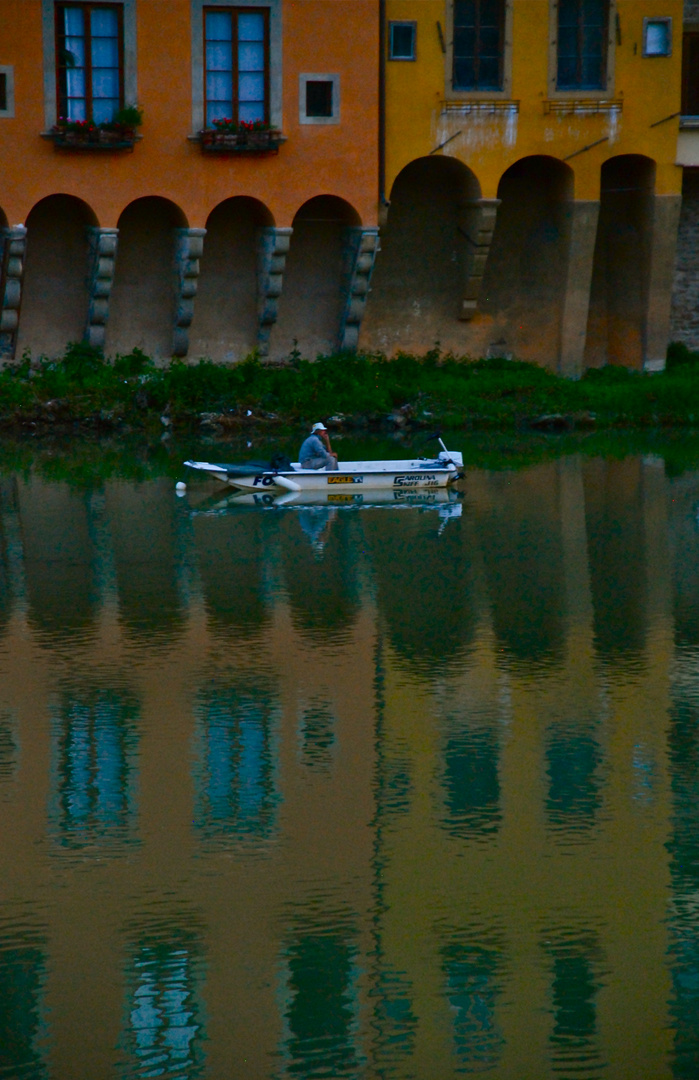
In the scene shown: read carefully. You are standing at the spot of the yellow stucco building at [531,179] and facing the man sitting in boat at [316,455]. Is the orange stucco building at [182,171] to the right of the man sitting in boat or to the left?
right

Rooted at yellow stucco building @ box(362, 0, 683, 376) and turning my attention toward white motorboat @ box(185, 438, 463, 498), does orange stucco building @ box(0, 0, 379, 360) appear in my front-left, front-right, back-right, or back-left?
front-right

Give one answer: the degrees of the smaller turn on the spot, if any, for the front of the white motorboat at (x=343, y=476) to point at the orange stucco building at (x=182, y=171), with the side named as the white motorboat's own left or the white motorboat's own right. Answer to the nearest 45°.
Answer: approximately 90° to the white motorboat's own right

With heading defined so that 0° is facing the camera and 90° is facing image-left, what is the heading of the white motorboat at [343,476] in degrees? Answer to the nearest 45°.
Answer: approximately 90°

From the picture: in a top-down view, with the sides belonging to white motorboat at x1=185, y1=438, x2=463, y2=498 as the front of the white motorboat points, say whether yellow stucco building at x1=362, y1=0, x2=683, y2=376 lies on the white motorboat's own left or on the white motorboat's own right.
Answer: on the white motorboat's own right

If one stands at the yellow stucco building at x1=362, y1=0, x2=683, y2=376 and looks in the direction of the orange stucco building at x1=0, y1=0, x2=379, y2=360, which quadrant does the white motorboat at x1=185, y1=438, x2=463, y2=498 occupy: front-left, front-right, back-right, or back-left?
front-left

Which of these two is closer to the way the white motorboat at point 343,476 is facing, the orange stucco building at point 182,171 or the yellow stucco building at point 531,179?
the orange stucco building
